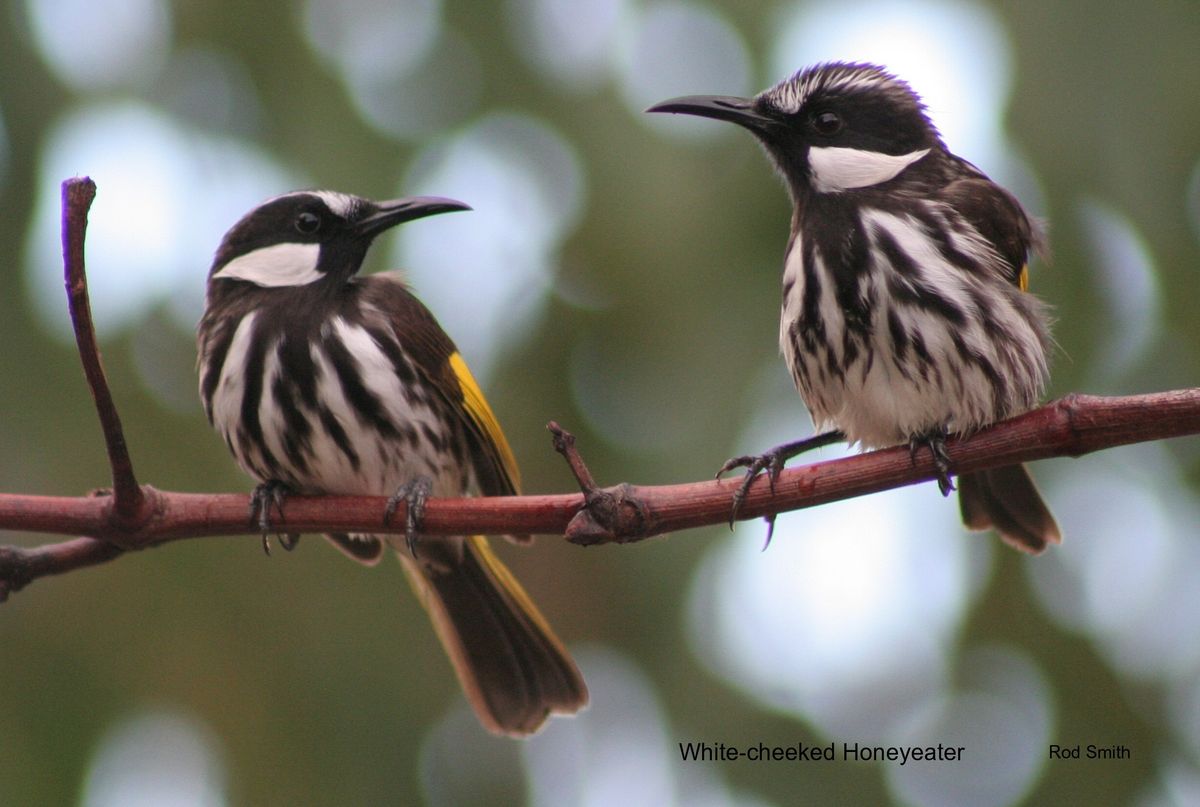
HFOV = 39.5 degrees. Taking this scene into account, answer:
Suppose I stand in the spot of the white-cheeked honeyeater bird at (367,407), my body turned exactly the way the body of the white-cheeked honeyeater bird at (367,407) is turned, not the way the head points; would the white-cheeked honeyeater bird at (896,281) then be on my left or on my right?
on my left

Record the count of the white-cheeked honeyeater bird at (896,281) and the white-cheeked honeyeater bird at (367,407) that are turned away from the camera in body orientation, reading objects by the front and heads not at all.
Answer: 0

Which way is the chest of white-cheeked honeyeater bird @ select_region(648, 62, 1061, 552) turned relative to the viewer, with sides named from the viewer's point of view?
facing the viewer and to the left of the viewer

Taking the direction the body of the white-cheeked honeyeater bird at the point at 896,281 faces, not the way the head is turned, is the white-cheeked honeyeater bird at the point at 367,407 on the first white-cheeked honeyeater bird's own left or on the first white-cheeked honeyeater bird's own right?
on the first white-cheeked honeyeater bird's own right

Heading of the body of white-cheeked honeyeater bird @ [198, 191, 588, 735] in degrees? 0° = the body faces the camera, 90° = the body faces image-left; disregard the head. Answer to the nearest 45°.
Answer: approximately 45°
